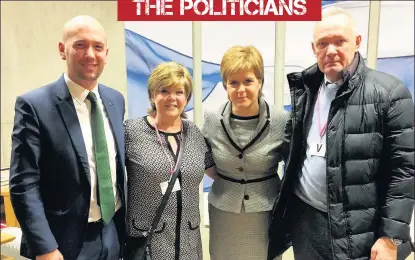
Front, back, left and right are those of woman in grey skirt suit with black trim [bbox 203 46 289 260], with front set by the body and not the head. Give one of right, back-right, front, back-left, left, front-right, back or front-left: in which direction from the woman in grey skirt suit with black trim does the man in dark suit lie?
front-right

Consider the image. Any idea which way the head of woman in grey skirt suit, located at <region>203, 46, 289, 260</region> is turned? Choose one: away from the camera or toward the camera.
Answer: toward the camera

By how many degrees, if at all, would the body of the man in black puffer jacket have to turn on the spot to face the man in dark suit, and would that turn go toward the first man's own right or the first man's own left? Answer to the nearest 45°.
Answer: approximately 45° to the first man's own right

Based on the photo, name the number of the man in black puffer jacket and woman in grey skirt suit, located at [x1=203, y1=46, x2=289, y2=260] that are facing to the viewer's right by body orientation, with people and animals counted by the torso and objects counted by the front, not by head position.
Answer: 0

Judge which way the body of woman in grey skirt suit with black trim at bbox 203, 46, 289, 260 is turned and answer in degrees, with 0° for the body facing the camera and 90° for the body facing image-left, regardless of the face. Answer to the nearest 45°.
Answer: approximately 0°

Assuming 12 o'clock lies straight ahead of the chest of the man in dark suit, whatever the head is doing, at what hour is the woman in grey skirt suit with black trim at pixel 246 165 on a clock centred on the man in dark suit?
The woman in grey skirt suit with black trim is roughly at 10 o'clock from the man in dark suit.
